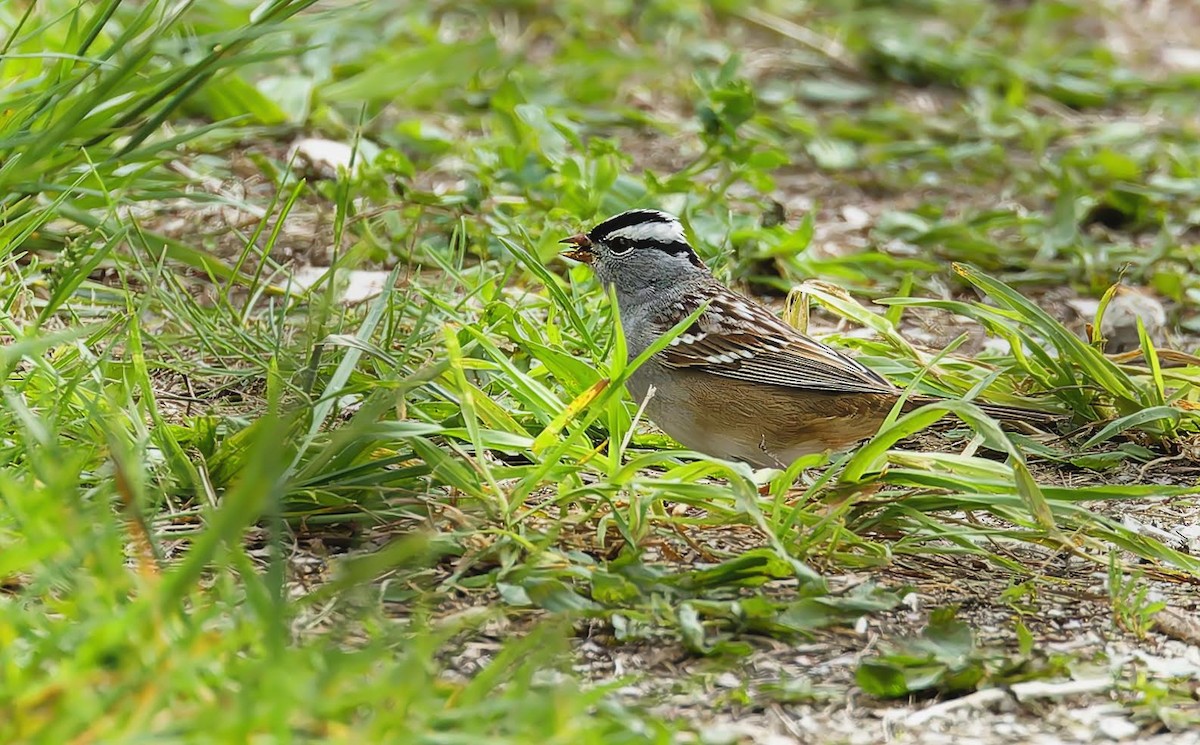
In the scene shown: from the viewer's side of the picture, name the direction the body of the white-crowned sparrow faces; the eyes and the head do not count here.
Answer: to the viewer's left
